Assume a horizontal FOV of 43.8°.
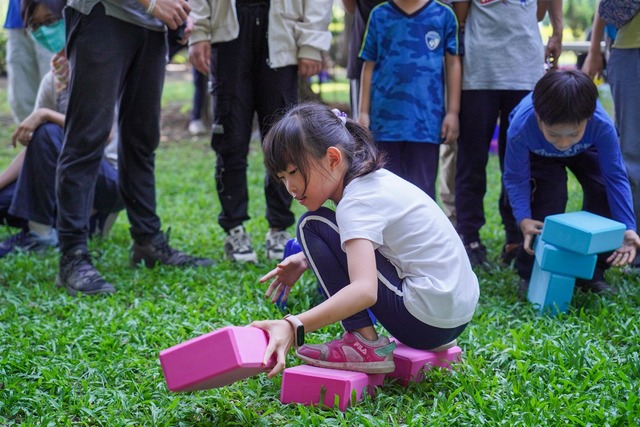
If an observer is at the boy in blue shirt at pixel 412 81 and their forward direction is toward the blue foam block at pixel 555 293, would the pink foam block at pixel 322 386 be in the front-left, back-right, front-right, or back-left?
front-right

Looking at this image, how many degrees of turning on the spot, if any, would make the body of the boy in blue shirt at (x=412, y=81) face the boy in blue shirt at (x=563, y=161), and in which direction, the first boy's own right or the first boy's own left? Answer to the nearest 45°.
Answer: approximately 45° to the first boy's own left

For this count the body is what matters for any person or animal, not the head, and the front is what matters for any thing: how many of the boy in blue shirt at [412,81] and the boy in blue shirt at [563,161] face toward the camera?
2

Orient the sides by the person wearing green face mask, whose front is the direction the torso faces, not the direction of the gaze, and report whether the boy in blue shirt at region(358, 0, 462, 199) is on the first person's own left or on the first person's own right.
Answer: on the first person's own left

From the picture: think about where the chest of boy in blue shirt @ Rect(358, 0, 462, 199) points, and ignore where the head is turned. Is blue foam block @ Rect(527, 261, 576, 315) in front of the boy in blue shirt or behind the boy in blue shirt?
in front

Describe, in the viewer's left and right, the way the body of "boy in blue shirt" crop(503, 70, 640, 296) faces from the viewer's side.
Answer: facing the viewer

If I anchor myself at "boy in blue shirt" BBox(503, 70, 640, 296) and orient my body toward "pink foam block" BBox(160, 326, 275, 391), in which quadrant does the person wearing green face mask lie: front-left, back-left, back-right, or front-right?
front-right

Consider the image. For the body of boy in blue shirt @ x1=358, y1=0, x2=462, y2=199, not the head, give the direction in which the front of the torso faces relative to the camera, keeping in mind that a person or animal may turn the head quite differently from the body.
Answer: toward the camera
